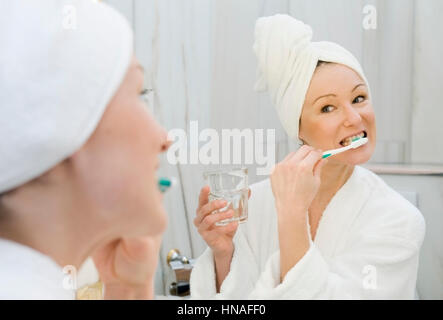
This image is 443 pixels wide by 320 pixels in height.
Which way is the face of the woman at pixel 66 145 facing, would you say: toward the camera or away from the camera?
away from the camera
